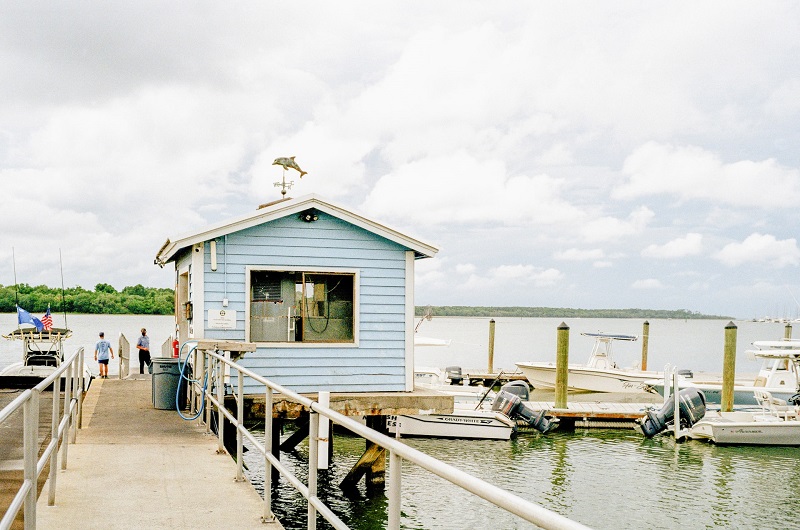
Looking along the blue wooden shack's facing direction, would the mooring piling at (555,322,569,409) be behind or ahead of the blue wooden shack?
behind

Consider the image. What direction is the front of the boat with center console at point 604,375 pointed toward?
to the viewer's left

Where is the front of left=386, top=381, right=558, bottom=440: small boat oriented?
to the viewer's left

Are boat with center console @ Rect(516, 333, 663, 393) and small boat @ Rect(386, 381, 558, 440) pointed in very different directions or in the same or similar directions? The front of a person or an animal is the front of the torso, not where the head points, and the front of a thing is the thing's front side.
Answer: same or similar directions

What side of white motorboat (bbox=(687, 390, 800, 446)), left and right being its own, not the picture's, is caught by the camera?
right

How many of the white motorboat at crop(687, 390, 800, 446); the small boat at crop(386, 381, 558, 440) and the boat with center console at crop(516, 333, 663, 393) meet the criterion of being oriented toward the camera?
0

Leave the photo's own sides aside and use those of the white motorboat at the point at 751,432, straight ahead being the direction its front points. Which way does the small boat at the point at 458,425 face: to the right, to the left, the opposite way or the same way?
the opposite way

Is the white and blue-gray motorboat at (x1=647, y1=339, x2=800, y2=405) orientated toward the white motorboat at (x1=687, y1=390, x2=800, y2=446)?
no

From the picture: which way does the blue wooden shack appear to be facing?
toward the camera

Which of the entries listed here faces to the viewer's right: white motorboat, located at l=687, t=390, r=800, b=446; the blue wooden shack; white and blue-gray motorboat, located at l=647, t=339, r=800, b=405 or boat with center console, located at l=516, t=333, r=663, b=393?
white motorboat, located at l=687, t=390, r=800, b=446

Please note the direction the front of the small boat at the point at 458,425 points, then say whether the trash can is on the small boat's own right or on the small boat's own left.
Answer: on the small boat's own left

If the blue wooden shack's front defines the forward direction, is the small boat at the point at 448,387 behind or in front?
behind
